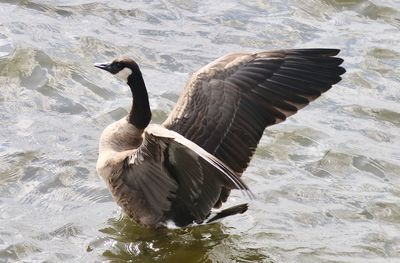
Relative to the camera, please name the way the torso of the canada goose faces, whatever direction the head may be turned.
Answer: to the viewer's left
